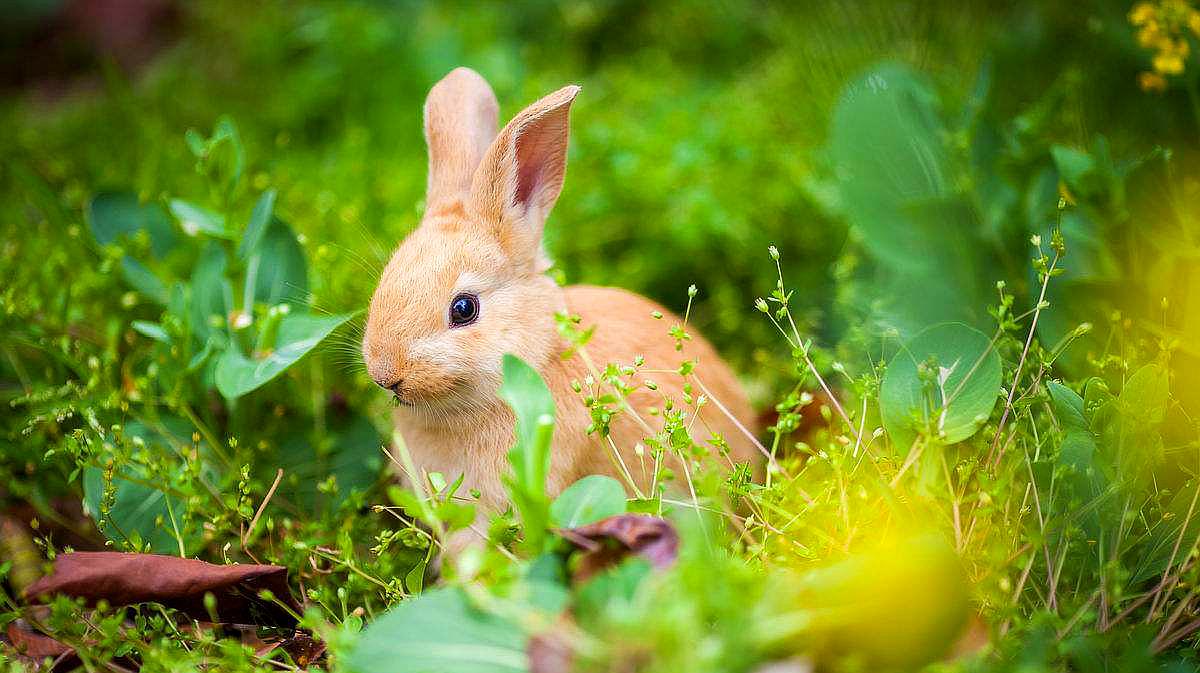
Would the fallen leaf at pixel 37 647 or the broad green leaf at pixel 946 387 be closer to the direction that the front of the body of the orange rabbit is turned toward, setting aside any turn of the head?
the fallen leaf

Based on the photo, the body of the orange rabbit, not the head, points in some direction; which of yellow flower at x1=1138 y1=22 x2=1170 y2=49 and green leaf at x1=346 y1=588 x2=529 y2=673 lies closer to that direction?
the green leaf

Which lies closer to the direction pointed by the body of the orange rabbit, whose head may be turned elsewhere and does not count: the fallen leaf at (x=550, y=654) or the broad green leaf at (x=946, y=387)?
the fallen leaf

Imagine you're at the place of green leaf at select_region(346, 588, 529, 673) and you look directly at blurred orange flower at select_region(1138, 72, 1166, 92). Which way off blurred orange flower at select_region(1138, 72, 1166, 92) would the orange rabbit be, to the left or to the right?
left

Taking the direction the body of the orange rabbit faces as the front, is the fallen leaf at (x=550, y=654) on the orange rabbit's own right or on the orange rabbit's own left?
on the orange rabbit's own left

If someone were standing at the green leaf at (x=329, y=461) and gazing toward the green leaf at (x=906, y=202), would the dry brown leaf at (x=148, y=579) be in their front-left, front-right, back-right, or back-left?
back-right

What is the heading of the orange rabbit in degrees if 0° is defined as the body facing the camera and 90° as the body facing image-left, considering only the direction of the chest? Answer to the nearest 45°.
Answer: approximately 45°

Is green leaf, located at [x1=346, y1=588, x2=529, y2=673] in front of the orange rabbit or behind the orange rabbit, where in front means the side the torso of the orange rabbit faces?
in front
